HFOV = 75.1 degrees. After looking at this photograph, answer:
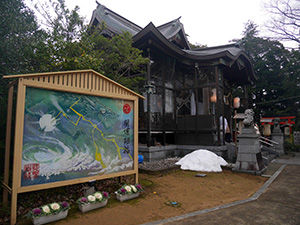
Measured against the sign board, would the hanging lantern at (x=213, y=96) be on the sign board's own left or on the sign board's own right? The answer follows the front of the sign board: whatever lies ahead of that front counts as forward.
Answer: on the sign board's own left

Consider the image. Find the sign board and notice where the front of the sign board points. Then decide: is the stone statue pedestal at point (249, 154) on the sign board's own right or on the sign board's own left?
on the sign board's own left

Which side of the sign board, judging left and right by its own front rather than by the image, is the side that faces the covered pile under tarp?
left

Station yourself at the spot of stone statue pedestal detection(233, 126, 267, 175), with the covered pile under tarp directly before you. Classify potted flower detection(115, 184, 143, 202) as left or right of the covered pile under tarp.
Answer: left

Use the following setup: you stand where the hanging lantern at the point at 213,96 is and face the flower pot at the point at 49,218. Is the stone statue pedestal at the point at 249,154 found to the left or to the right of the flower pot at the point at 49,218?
left
